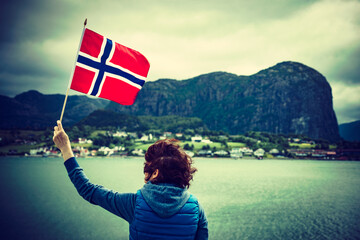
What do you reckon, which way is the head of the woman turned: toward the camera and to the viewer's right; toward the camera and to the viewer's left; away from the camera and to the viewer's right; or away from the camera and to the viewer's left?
away from the camera and to the viewer's left

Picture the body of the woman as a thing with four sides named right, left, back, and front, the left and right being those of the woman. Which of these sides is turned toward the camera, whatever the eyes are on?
back
